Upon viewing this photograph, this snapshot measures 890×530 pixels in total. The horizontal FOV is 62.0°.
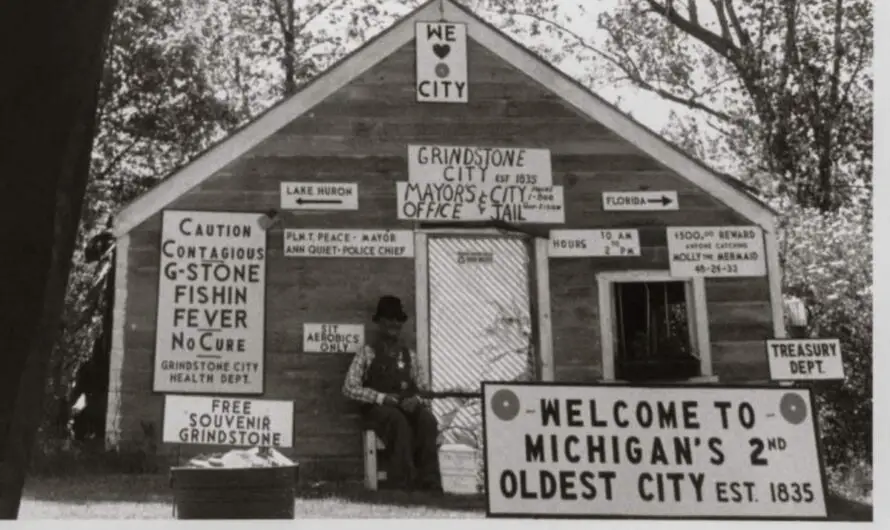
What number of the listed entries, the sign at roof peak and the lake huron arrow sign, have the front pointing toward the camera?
2

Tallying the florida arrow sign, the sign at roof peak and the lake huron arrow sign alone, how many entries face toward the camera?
3

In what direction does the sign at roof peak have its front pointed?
toward the camera

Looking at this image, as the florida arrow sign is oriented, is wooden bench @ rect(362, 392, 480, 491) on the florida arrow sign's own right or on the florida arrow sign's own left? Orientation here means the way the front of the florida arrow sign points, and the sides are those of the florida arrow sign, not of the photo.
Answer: on the florida arrow sign's own right

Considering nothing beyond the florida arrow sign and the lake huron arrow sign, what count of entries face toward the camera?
2

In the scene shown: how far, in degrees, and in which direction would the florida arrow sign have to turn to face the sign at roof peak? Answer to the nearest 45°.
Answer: approximately 90° to its right

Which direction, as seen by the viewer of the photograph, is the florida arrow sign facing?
facing the viewer

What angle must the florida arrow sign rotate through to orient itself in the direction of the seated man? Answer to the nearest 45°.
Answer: approximately 45° to its right
